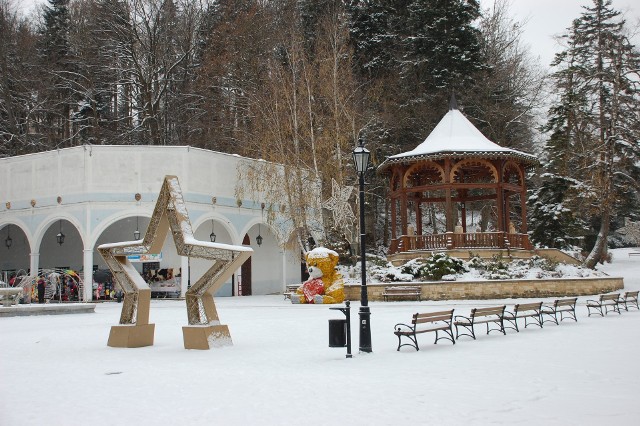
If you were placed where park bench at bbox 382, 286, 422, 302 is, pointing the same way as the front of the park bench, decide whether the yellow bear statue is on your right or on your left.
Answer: on your right

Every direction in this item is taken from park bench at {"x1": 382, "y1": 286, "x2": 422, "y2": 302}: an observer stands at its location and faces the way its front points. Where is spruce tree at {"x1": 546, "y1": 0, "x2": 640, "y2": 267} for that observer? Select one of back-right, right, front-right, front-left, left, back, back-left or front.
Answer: back-left

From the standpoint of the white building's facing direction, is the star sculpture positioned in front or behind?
in front

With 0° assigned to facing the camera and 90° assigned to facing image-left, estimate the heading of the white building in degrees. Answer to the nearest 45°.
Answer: approximately 0°

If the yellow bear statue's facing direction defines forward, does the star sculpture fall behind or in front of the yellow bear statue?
in front

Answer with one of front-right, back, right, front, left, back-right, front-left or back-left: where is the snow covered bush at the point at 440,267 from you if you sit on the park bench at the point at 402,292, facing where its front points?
back-left

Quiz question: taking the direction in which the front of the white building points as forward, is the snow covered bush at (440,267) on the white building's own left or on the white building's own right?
on the white building's own left

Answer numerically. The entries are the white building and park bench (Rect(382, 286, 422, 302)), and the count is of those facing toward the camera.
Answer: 2

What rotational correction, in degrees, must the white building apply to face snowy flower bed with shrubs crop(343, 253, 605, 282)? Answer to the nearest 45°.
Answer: approximately 45° to its left

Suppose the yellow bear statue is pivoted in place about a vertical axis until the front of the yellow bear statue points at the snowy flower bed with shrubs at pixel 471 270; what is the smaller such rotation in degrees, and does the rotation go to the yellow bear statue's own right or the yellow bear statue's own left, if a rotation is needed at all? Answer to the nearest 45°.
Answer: approximately 135° to the yellow bear statue's own left
